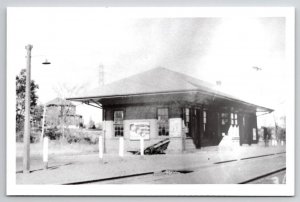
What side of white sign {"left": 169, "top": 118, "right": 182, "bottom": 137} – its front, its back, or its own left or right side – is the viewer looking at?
front
